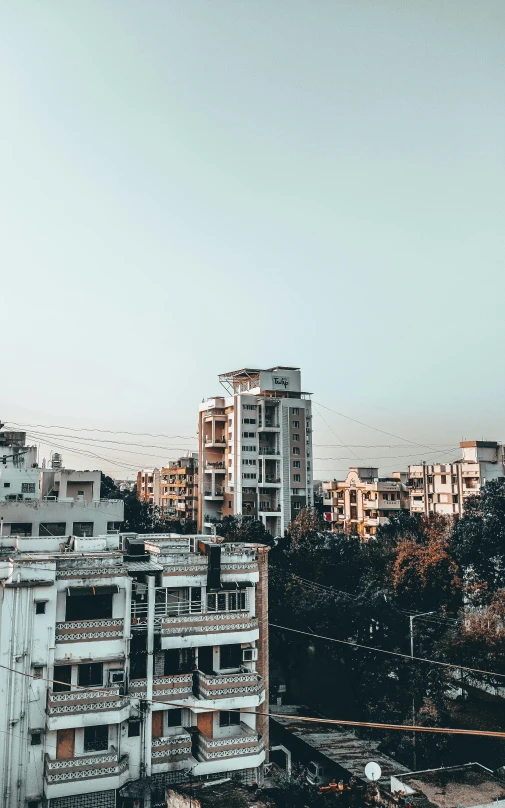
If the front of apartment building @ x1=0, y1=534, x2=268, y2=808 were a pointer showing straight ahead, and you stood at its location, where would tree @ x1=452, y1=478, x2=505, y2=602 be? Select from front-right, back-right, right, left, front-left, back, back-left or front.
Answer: back-left

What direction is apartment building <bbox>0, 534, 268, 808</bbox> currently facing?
toward the camera
